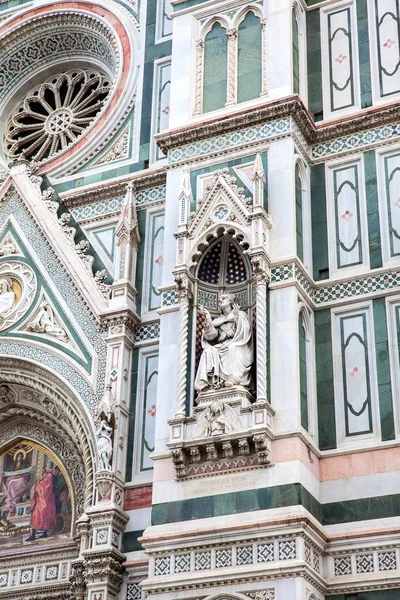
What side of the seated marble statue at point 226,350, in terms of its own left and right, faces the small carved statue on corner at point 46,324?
right

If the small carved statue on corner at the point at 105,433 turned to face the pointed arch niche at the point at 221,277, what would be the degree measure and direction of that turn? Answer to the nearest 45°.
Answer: approximately 90° to its left

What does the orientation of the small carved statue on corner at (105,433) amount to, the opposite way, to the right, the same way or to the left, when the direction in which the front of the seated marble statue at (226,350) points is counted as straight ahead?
the same way

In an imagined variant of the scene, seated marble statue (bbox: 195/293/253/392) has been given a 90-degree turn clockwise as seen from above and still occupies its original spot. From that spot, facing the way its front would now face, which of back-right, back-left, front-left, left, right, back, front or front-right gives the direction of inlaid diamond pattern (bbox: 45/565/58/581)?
front

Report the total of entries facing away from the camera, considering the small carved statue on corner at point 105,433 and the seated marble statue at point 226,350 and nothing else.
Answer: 0

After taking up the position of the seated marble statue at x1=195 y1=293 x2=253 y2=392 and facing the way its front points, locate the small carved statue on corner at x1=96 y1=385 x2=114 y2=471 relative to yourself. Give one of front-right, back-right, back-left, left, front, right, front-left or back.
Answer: right

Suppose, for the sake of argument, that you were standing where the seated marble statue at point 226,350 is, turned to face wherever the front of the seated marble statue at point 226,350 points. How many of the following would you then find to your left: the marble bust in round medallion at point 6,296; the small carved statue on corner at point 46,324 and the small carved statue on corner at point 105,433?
0

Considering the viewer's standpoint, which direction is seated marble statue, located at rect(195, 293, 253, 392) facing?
facing the viewer and to the left of the viewer
